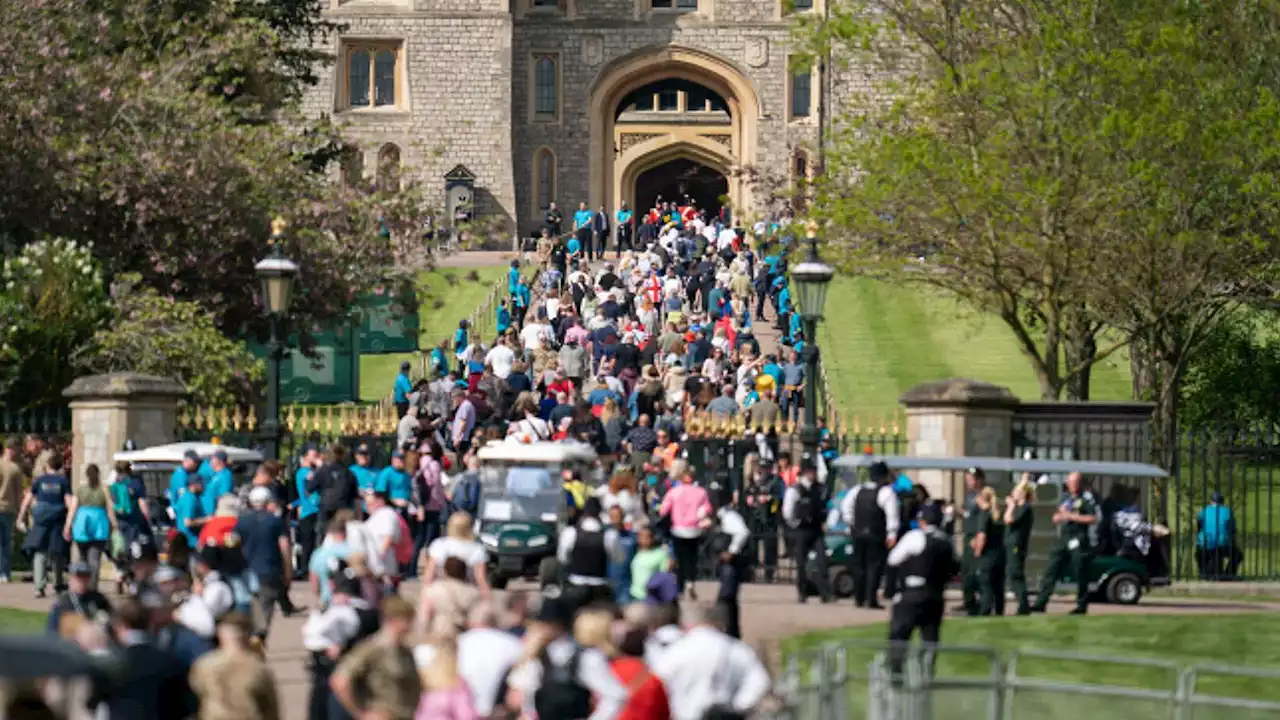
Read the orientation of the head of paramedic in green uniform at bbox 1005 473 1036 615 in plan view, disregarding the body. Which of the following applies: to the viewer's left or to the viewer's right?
to the viewer's left

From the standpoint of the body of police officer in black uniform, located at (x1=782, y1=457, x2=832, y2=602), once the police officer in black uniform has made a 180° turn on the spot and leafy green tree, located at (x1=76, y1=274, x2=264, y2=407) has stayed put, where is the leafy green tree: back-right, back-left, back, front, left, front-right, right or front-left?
front-left

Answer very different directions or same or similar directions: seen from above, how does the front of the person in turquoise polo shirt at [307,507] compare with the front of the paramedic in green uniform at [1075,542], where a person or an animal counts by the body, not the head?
very different directions

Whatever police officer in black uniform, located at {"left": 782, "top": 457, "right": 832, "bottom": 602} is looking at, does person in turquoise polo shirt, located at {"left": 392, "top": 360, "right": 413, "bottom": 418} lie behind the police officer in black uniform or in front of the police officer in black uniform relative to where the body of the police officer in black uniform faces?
behind

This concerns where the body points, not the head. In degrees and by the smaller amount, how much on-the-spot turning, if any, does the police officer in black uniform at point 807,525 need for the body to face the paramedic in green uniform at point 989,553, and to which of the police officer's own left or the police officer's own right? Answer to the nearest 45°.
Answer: approximately 45° to the police officer's own left

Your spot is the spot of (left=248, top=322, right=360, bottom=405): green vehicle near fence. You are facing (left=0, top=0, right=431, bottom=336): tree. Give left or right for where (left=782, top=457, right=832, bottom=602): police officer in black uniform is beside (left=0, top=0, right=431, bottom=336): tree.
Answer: left

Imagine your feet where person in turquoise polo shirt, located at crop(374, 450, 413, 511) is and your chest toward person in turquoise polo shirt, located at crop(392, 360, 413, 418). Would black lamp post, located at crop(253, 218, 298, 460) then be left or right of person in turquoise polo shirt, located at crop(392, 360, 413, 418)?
left

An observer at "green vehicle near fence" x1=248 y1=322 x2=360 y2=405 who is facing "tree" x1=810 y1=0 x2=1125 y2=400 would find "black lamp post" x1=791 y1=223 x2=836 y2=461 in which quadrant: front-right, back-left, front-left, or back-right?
front-right
